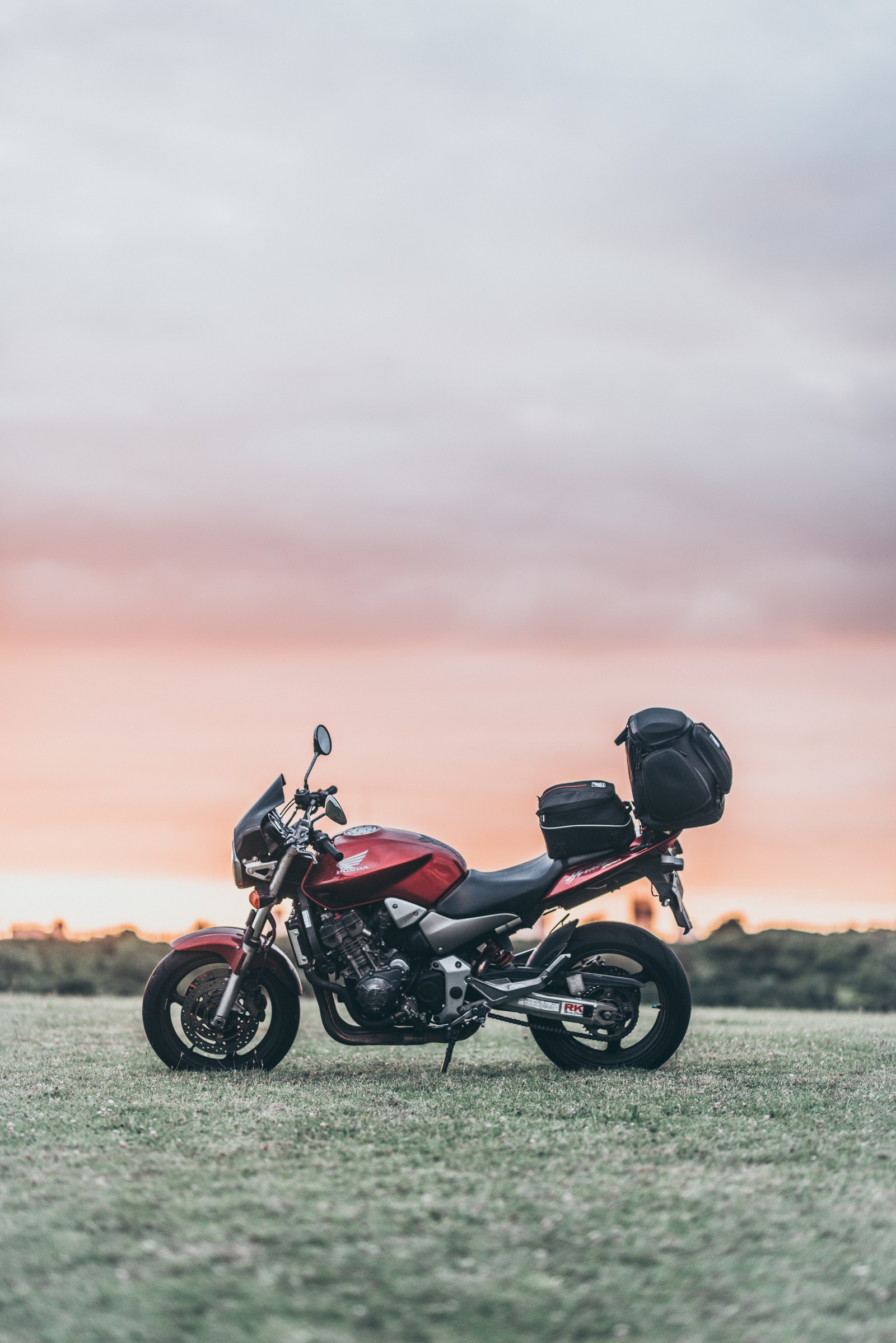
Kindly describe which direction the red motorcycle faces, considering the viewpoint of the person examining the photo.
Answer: facing to the left of the viewer
